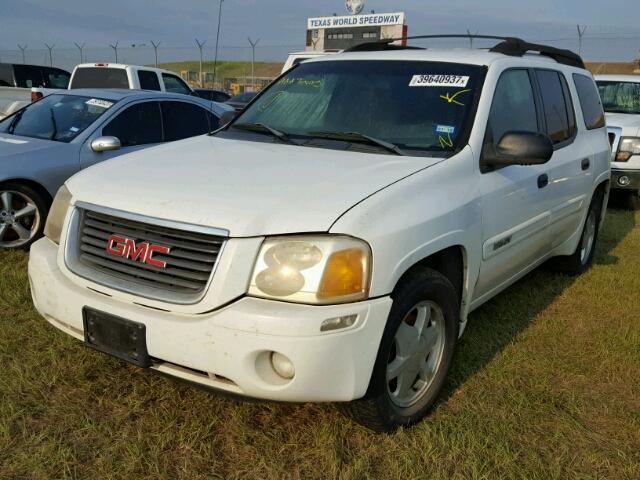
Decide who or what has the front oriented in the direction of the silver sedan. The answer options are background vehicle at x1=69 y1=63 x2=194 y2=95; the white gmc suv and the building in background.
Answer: the building in background

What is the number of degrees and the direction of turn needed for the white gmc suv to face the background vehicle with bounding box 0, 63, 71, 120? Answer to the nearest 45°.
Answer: approximately 90° to its right

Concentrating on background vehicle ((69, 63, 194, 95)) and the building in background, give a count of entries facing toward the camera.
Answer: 1

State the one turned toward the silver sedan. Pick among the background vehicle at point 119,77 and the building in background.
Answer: the building in background

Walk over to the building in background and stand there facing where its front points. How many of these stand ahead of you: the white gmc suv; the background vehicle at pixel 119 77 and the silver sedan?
3

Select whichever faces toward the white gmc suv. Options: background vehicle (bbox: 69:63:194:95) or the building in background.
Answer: the building in background

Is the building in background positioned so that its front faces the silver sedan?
yes

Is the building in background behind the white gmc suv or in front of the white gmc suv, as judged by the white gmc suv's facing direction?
behind

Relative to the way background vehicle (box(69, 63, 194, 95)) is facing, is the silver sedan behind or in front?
behind

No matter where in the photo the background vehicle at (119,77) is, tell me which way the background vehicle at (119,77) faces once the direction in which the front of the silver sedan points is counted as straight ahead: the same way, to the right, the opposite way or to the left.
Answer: the opposite way

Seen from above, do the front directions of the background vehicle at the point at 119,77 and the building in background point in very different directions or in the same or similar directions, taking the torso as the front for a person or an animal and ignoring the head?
very different directions

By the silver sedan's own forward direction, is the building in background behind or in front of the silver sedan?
behind
